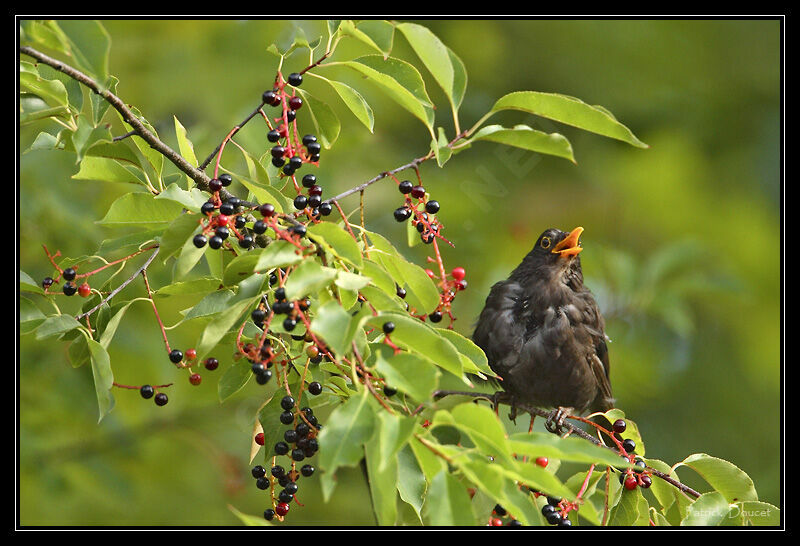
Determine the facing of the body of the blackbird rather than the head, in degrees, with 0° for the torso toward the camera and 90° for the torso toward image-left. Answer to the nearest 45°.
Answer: approximately 0°
